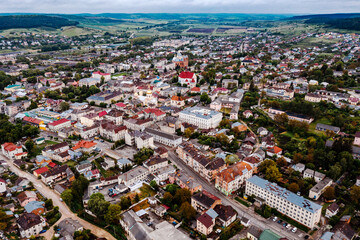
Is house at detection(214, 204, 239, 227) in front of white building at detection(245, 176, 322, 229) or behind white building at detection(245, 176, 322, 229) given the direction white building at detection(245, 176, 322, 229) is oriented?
in front

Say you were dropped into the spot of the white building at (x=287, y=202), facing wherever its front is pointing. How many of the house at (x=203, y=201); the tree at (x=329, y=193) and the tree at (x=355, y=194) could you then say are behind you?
2

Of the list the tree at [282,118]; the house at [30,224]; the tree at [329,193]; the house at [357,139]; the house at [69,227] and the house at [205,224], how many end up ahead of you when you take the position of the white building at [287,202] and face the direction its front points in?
3

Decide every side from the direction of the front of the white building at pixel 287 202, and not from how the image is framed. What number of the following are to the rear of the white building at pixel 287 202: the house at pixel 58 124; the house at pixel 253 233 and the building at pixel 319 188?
1

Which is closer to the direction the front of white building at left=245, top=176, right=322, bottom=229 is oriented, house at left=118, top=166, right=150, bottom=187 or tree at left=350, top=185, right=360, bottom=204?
the house

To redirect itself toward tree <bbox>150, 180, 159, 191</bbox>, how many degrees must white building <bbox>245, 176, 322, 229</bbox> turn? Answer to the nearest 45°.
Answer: approximately 45° to its right

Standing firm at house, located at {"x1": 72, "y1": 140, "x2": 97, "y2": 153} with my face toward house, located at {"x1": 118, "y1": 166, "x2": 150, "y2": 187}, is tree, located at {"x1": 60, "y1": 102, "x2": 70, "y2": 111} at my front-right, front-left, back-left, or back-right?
back-left

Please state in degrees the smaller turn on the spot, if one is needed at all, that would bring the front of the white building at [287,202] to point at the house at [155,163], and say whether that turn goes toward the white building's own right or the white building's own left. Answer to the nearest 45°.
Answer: approximately 45° to the white building's own right

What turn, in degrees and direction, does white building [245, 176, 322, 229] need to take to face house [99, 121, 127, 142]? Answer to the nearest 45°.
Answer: approximately 45° to its right

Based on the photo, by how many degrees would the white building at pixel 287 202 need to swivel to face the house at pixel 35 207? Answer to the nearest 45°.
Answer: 0° — it already faces it

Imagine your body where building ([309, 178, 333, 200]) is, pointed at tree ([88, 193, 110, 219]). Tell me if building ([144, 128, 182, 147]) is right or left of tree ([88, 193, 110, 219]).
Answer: right

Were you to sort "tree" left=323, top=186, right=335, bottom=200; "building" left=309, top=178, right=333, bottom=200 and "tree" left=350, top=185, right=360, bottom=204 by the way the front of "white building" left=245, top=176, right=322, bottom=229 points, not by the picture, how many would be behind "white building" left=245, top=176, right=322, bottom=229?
3

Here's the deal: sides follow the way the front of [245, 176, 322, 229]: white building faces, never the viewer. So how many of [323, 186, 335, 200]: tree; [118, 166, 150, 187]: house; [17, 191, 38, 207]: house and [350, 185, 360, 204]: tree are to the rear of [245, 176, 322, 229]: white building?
2

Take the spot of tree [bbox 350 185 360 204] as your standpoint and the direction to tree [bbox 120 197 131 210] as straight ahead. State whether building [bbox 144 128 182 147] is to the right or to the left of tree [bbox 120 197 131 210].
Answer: right

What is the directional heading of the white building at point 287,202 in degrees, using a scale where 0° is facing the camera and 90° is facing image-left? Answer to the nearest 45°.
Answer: approximately 45°

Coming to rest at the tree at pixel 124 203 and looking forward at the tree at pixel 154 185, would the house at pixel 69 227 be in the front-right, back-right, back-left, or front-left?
back-left

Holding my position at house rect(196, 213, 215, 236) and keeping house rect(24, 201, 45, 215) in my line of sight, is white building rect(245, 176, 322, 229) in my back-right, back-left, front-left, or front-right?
back-right

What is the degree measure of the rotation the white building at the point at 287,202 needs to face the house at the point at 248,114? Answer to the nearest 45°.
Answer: approximately 135° to its right

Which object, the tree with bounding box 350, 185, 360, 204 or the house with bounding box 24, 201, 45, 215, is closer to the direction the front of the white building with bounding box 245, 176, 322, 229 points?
the house

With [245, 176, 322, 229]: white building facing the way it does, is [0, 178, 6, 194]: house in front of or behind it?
in front

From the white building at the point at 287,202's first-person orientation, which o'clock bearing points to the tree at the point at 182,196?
The tree is roughly at 1 o'clock from the white building.
